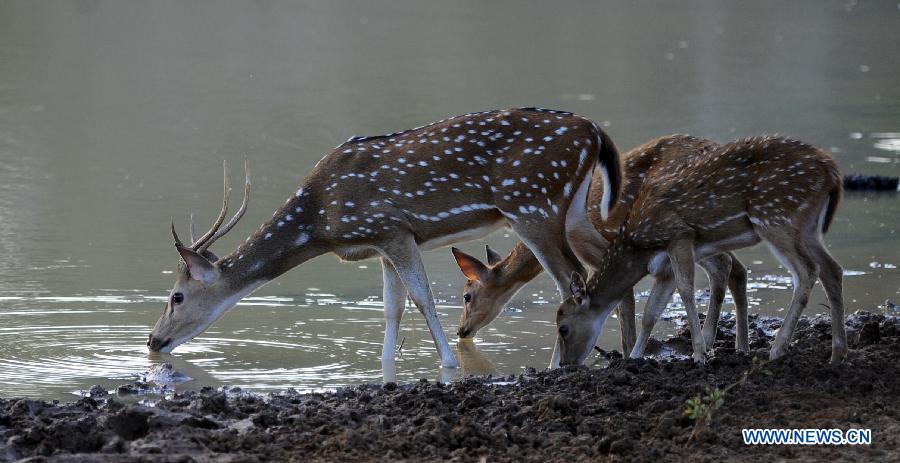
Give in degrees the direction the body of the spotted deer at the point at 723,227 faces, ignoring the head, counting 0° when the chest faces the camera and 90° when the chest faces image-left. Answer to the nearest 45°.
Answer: approximately 90°

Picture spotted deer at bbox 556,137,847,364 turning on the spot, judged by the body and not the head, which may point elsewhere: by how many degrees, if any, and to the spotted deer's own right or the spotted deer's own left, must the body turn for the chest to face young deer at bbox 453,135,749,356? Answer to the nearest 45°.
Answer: approximately 45° to the spotted deer's own right

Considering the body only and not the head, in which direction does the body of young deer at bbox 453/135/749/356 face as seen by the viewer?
to the viewer's left

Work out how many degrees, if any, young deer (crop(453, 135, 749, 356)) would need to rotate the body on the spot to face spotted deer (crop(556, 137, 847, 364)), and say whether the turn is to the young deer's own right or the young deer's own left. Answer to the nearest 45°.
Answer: approximately 135° to the young deer's own left

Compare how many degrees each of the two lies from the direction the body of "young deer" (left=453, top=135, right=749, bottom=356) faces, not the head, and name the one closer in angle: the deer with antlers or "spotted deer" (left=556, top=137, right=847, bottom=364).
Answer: the deer with antlers

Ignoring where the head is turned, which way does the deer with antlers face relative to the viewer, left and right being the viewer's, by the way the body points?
facing to the left of the viewer
